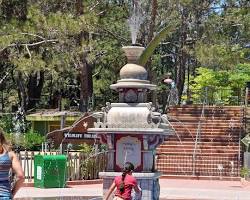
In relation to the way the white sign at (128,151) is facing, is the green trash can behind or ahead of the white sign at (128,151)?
behind

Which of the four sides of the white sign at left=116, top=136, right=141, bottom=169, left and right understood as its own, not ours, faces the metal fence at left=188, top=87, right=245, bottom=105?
back

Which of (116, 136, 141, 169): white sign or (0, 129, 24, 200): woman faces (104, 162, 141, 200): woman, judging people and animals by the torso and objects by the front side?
the white sign

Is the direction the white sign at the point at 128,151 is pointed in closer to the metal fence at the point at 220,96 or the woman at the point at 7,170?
the woman

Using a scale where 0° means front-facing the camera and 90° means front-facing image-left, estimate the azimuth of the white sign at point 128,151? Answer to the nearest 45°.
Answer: approximately 0°
